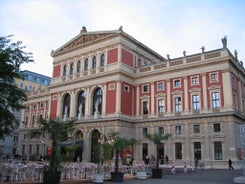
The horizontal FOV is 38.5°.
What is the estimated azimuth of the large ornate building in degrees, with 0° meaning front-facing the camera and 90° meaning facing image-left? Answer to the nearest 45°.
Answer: approximately 45°
